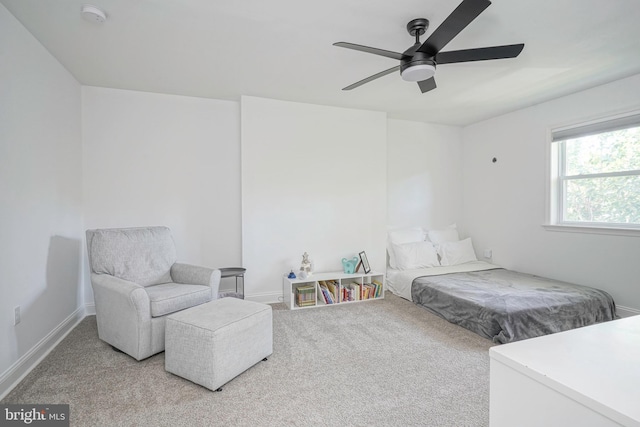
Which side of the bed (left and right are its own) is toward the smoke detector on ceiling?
right

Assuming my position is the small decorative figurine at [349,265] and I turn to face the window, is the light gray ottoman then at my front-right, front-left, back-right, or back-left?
back-right

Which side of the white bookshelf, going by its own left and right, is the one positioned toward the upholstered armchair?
right

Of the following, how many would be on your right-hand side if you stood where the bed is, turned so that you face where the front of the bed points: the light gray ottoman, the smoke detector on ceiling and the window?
2

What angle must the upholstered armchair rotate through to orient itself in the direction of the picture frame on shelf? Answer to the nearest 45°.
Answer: approximately 45° to its left

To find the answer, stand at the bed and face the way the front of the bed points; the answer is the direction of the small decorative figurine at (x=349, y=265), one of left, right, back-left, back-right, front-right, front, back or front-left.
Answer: back-right
